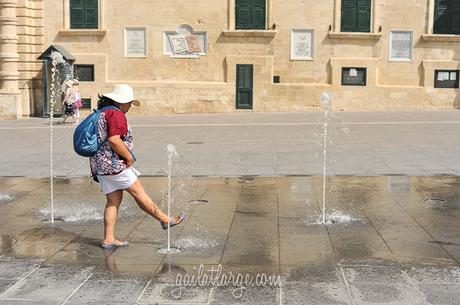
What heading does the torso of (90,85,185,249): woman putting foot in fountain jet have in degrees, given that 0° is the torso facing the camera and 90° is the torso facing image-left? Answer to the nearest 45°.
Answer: approximately 270°

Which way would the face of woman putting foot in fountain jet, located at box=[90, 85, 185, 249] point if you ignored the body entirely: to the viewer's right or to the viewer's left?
to the viewer's right

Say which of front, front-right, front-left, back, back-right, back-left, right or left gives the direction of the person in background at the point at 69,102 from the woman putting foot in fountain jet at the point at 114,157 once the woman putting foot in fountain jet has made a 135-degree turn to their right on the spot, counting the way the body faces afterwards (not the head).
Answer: back-right

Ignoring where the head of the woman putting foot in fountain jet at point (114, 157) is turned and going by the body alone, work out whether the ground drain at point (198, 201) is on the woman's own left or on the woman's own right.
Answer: on the woman's own left
